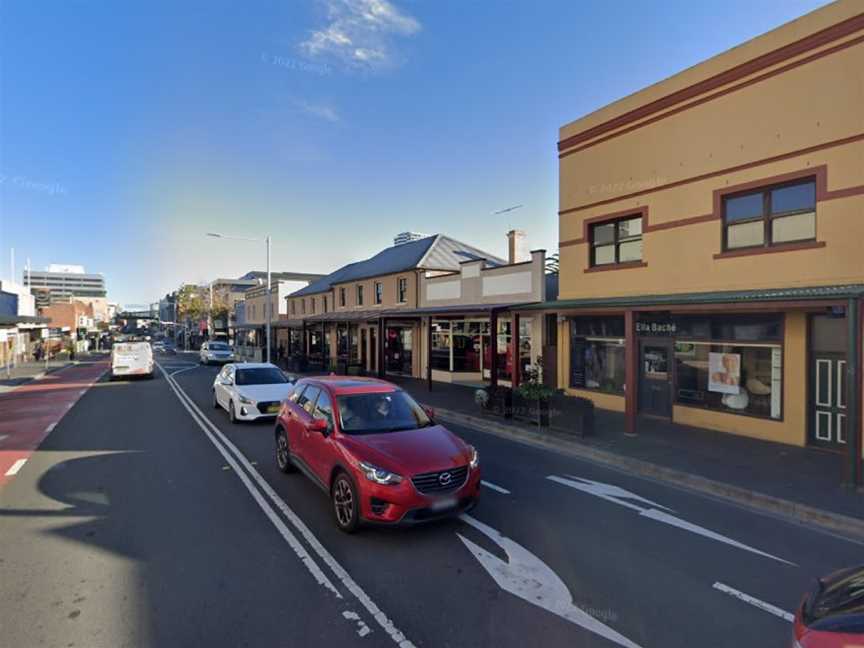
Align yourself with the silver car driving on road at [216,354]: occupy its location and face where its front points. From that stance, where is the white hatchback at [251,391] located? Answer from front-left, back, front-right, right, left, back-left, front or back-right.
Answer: front-right

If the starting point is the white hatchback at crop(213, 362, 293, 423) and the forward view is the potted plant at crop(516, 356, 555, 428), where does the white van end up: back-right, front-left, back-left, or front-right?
back-left

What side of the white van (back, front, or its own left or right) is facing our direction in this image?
back

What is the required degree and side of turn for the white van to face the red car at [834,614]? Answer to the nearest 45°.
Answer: approximately 180°

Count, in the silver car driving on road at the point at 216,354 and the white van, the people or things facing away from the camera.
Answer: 1

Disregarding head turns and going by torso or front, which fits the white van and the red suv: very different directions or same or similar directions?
very different directions

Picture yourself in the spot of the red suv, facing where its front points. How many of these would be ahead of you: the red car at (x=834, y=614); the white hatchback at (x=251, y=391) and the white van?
1

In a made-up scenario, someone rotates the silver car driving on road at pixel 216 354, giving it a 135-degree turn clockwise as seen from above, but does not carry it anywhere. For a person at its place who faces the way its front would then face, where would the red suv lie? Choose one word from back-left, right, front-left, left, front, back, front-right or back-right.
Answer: left

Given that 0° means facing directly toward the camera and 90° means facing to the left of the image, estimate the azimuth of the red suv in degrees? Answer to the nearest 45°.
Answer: approximately 315°

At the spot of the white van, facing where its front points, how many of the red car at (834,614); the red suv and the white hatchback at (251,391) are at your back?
3

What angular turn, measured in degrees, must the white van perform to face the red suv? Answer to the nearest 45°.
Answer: approximately 180°

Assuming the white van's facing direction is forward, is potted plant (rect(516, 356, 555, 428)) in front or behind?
behind

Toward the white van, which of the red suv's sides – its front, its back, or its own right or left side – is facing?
back

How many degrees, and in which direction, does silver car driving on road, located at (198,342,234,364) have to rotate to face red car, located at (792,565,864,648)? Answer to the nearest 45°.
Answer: approximately 45° to its right

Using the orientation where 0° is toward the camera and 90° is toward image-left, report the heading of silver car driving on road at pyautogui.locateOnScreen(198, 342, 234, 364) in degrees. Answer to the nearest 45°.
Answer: approximately 315°
